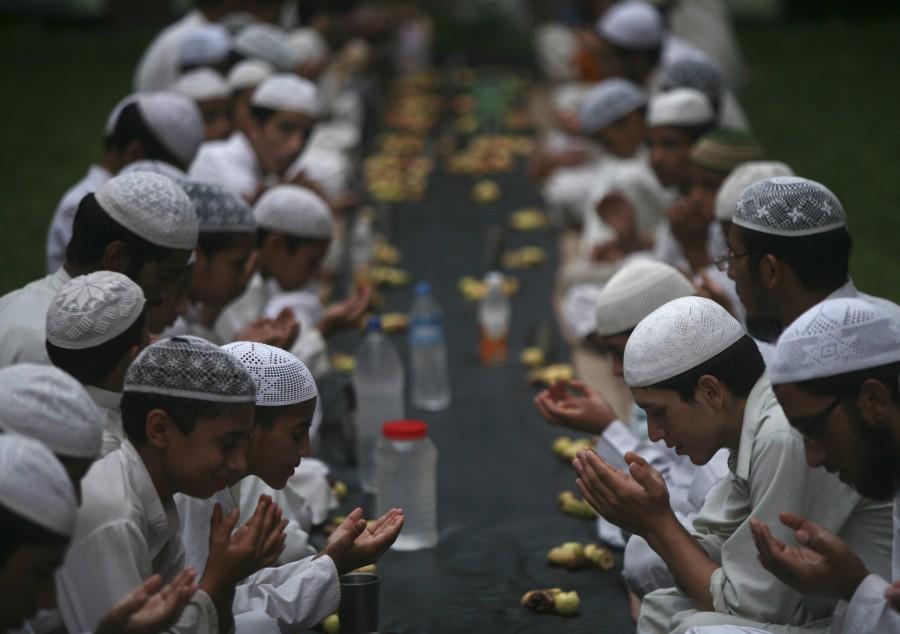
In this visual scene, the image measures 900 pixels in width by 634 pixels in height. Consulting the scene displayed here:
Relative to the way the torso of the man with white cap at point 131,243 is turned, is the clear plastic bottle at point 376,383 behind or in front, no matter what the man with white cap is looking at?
in front

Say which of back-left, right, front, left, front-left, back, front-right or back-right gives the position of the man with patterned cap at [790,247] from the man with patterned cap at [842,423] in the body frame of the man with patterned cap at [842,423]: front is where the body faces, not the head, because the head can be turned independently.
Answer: right

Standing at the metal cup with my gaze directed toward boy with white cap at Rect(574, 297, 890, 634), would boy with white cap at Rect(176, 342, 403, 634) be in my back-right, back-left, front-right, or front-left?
back-left

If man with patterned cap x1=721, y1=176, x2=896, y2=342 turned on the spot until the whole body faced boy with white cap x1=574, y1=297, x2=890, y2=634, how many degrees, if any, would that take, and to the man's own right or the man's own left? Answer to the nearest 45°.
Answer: approximately 135° to the man's own left

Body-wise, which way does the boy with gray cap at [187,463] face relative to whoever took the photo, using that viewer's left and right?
facing to the right of the viewer

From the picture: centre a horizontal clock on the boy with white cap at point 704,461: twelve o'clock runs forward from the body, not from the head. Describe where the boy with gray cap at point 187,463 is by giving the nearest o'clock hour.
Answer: the boy with gray cap at point 187,463 is roughly at 11 o'clock from the boy with white cap at point 704,461.

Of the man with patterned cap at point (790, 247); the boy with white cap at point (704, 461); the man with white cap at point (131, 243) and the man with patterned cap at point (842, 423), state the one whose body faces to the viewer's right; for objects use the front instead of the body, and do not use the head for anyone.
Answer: the man with white cap at point (131, 243)

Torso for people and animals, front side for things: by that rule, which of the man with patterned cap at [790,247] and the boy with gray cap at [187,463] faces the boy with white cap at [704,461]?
the boy with gray cap at [187,463]

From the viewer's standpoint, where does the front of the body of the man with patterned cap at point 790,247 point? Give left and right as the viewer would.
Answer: facing away from the viewer and to the left of the viewer

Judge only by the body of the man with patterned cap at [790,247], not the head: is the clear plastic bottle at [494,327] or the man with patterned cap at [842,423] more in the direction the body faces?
the clear plastic bottle

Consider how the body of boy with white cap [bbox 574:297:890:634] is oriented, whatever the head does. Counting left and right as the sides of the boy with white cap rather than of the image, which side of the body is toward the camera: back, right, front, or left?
left

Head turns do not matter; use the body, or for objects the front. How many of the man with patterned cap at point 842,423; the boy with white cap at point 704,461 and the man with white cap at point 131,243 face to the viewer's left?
2

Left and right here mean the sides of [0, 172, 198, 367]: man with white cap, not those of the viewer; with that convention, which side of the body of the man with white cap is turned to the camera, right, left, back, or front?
right
